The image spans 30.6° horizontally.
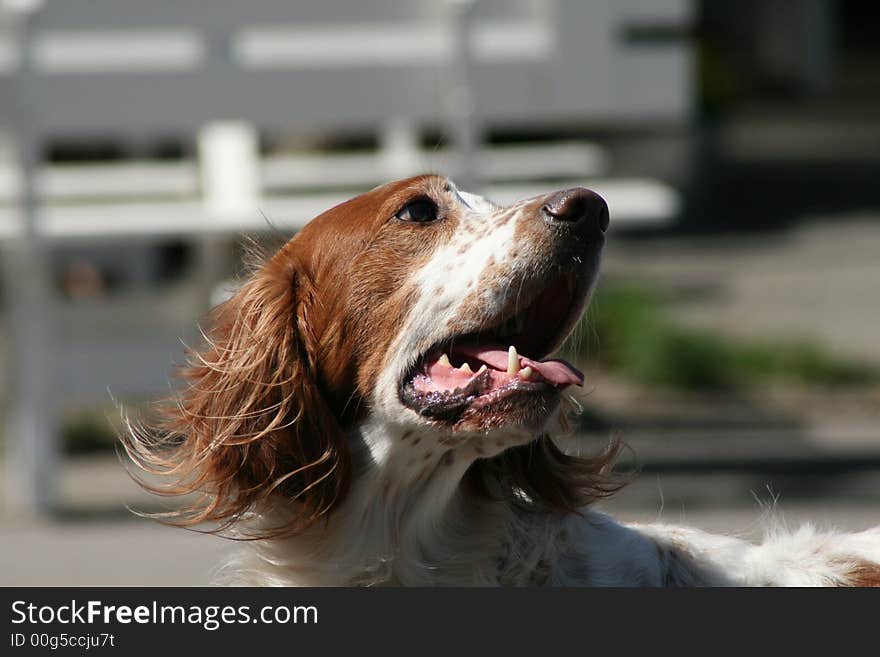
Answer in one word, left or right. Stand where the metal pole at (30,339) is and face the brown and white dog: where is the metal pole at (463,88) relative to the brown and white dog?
left
